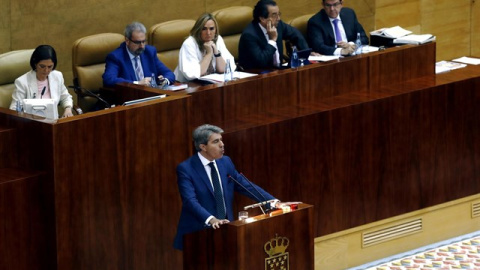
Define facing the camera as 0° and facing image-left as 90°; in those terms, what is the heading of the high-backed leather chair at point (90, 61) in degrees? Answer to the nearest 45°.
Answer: approximately 315°

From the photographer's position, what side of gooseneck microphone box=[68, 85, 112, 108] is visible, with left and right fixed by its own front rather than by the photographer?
left

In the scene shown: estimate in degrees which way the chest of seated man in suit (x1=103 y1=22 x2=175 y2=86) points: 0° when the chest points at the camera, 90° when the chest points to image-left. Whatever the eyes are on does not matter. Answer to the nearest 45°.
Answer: approximately 315°

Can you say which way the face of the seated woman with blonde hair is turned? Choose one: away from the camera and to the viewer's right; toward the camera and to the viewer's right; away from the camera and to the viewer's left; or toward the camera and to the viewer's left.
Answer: toward the camera and to the viewer's right

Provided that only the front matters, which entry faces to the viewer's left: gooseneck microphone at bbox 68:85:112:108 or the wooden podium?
the gooseneck microphone

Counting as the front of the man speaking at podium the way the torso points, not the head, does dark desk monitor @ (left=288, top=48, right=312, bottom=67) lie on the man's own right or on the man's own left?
on the man's own left

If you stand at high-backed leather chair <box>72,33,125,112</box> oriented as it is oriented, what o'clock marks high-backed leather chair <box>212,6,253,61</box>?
high-backed leather chair <box>212,6,253,61</box> is roughly at 9 o'clock from high-backed leather chair <box>72,33,125,112</box>.

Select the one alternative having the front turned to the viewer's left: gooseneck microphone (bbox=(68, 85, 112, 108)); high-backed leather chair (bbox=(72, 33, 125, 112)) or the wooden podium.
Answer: the gooseneck microphone

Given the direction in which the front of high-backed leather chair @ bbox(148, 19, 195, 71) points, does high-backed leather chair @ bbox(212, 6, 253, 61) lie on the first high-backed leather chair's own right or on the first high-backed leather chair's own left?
on the first high-backed leather chair's own left

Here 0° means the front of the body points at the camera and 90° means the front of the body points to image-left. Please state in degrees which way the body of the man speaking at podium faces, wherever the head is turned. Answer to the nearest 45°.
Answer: approximately 315°

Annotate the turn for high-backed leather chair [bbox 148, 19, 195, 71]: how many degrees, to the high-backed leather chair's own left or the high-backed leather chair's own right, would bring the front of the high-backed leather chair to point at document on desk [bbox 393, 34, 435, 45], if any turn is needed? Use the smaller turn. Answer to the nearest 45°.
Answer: approximately 45° to the high-backed leather chair's own left
